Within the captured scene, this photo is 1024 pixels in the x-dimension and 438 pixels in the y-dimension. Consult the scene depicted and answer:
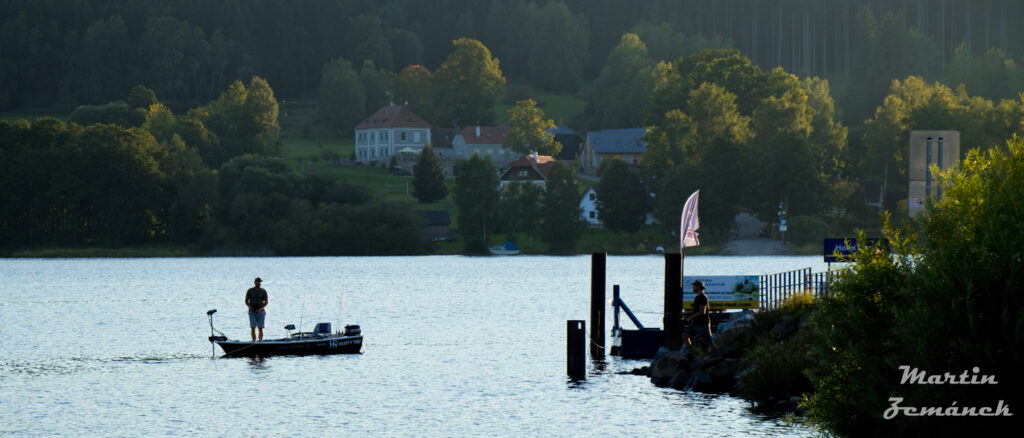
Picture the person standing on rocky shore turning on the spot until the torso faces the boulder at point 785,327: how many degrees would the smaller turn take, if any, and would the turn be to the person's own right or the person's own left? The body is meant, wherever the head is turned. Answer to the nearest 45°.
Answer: approximately 135° to the person's own left

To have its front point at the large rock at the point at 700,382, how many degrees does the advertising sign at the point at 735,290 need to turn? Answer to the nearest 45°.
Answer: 0° — it already faces it

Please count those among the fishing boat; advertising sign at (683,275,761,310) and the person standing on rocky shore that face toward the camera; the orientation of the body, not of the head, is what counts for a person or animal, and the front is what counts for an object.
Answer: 1

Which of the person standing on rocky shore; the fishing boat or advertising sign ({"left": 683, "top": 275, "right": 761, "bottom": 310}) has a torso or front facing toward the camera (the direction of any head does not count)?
the advertising sign

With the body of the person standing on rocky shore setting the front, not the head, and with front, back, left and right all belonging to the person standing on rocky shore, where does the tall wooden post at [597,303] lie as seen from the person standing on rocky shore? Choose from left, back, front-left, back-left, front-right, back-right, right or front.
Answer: front-right

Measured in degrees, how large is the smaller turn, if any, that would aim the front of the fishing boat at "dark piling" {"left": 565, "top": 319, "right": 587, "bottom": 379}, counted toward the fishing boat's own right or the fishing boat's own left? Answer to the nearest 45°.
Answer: approximately 135° to the fishing boat's own left

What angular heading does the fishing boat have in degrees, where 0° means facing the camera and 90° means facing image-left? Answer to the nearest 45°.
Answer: approximately 90°

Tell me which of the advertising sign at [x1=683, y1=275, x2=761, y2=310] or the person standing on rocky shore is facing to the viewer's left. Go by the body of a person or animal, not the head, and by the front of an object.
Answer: the person standing on rocky shore

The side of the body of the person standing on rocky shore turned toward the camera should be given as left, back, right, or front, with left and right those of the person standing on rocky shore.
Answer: left

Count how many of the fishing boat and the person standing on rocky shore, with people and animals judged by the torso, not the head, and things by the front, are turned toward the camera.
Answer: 0

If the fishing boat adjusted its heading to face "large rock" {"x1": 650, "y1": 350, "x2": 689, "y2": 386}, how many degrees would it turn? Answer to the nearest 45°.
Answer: approximately 135° to its left

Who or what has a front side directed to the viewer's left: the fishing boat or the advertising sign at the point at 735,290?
the fishing boat

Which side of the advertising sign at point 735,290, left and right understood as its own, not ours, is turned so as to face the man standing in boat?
right
